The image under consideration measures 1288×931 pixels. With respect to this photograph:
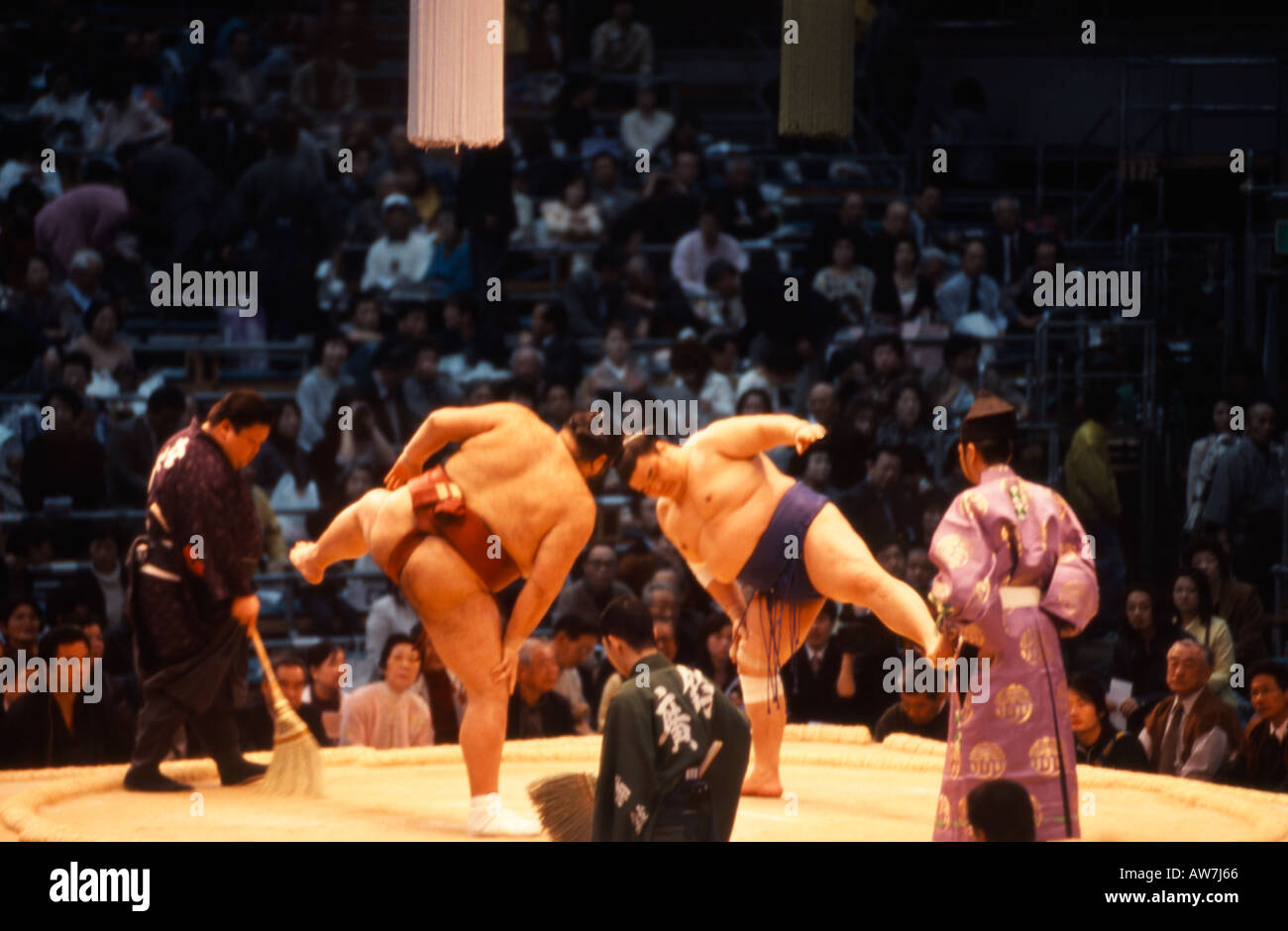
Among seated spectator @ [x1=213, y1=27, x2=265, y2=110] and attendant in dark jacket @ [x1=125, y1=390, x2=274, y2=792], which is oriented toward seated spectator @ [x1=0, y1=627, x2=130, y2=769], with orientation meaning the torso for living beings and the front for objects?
seated spectator @ [x1=213, y1=27, x2=265, y2=110]

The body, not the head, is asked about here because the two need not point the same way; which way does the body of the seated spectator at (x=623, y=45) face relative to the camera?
toward the camera

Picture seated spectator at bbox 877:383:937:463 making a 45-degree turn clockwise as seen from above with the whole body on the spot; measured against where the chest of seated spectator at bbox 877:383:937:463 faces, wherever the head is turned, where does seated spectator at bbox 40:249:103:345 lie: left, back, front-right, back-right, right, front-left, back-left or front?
front-right

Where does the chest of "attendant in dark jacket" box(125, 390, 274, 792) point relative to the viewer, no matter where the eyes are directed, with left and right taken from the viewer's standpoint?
facing to the right of the viewer

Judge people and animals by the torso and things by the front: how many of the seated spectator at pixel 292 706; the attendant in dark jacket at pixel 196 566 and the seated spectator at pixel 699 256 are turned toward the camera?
2

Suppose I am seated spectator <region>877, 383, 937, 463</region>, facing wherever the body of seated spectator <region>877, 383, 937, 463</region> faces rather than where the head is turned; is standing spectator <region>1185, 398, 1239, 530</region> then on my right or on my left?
on my left

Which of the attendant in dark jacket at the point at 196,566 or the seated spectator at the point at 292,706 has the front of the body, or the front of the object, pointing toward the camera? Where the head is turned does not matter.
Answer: the seated spectator

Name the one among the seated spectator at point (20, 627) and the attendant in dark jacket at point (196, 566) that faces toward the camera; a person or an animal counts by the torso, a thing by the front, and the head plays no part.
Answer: the seated spectator

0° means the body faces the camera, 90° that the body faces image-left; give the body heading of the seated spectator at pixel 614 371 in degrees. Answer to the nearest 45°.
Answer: approximately 0°

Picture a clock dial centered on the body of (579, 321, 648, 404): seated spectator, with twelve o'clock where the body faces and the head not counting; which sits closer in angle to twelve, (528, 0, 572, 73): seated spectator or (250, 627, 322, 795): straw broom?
the straw broom

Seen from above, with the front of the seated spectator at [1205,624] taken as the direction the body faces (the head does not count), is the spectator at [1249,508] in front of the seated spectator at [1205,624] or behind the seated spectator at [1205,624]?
behind

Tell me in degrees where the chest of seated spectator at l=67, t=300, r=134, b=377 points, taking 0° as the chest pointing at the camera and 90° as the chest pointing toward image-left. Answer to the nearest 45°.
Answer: approximately 0°

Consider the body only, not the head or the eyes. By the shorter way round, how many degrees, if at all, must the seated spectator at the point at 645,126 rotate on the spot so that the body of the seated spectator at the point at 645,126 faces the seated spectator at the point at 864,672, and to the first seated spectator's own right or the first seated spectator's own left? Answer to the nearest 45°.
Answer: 0° — they already face them

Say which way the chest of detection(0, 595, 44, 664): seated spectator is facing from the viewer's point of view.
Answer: toward the camera

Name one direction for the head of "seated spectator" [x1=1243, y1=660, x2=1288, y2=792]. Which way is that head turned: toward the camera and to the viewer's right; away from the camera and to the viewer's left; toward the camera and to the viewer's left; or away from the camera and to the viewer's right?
toward the camera and to the viewer's left

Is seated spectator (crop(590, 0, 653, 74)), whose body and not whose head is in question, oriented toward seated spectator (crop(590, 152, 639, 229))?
yes

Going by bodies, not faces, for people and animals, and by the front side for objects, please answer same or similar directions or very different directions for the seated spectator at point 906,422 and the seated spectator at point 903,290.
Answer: same or similar directions

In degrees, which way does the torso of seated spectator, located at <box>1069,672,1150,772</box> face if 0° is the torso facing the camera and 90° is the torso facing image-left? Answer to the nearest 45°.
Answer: approximately 45°

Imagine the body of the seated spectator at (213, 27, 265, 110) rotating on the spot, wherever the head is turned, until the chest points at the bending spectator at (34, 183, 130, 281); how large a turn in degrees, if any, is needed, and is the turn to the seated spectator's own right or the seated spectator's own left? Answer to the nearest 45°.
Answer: approximately 45° to the seated spectator's own right
